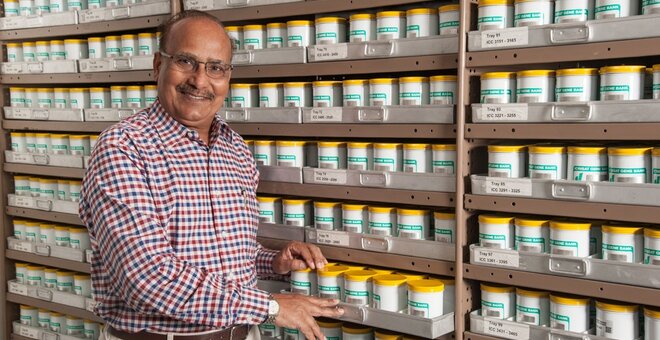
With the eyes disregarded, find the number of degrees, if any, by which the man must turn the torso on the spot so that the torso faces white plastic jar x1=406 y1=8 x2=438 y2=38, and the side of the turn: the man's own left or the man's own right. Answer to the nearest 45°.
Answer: approximately 45° to the man's own left

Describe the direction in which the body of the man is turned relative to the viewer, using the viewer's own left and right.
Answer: facing the viewer and to the right of the viewer

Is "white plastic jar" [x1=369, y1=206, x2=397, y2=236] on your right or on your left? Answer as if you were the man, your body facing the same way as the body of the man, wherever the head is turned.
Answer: on your left

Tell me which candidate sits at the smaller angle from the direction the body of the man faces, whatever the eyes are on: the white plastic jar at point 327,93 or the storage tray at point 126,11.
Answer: the white plastic jar

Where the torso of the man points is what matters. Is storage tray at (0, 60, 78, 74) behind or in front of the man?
behind

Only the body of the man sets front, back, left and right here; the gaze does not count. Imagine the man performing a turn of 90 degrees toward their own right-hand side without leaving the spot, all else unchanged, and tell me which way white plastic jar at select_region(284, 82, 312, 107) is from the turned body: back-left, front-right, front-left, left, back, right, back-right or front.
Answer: back

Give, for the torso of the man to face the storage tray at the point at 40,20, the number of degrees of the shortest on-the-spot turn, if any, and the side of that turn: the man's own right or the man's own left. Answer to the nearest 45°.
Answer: approximately 180°

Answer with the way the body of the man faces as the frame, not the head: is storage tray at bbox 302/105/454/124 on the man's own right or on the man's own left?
on the man's own left

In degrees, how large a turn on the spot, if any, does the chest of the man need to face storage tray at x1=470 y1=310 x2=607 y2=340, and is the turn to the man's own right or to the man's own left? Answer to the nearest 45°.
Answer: approximately 45° to the man's own left
